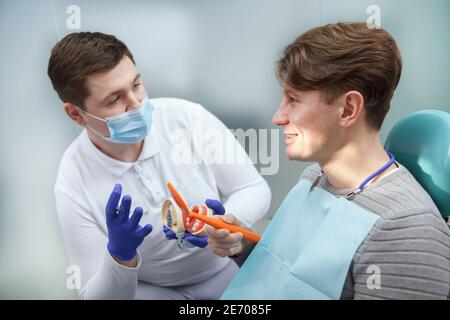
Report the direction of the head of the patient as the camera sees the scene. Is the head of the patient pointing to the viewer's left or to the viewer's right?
to the viewer's left

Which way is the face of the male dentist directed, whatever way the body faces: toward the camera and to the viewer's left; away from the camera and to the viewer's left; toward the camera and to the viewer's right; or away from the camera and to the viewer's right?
toward the camera and to the viewer's right

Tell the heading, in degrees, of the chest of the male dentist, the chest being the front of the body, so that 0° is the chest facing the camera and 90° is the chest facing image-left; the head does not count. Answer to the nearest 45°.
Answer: approximately 315°
